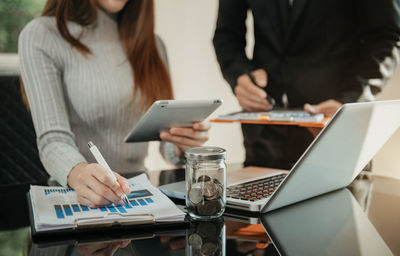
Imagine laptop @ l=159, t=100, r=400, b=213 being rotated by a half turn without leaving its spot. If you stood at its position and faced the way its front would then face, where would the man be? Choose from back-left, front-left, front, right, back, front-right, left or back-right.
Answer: back-left

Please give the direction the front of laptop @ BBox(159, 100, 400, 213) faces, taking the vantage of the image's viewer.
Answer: facing away from the viewer and to the left of the viewer
